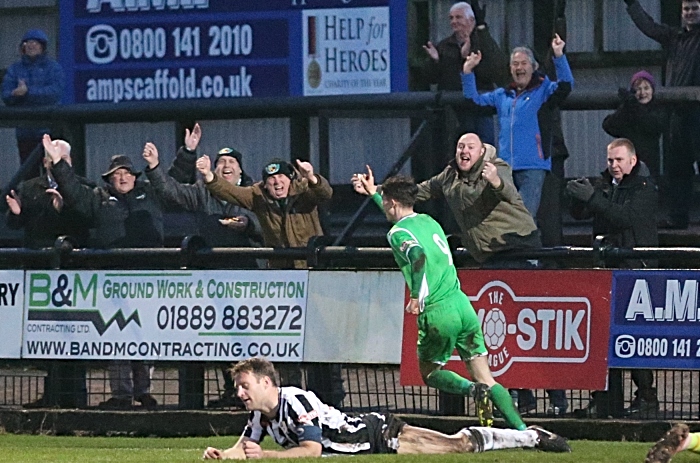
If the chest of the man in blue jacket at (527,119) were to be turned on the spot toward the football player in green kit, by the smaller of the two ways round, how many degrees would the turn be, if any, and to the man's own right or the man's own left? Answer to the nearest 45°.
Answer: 0° — they already face them

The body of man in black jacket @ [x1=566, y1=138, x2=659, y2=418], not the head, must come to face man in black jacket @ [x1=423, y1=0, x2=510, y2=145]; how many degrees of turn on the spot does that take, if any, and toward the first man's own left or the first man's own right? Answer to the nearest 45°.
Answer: approximately 90° to the first man's own right

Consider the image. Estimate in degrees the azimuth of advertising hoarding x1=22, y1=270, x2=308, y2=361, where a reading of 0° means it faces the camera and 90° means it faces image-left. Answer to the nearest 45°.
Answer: approximately 0°

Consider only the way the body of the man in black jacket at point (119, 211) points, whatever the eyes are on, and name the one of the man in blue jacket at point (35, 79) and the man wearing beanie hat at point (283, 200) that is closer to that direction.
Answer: the man wearing beanie hat

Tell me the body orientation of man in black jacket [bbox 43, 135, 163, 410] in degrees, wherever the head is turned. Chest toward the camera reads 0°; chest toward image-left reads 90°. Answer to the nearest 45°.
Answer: approximately 0°

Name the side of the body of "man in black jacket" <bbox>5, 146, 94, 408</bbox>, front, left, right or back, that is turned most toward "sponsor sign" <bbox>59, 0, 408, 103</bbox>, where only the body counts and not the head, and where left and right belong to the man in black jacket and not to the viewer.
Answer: back

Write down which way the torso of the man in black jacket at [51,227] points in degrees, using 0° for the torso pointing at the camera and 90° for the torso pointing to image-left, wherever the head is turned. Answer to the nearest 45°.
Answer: approximately 45°
